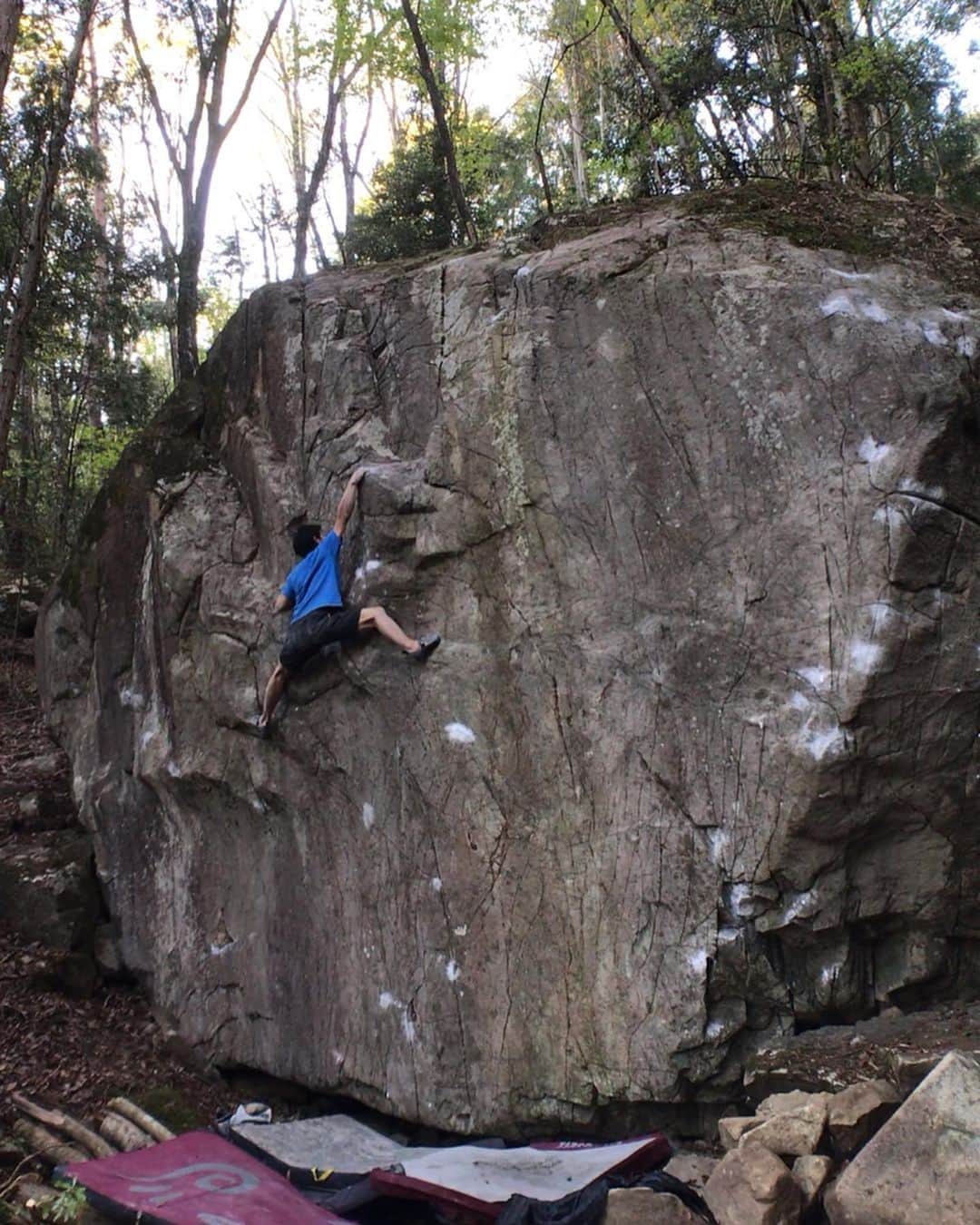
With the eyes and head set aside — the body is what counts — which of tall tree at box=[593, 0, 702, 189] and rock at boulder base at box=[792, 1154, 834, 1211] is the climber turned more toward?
the tall tree

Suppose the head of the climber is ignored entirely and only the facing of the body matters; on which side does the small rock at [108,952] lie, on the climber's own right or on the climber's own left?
on the climber's own left

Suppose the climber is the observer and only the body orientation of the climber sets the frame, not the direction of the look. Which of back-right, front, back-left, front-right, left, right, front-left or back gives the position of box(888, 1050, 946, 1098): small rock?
back-right

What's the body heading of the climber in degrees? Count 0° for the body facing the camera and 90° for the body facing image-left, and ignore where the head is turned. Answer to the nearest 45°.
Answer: approximately 180°

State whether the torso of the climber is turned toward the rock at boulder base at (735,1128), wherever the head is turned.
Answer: no

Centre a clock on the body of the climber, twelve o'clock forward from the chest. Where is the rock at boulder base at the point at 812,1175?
The rock at boulder base is roughly at 5 o'clock from the climber.

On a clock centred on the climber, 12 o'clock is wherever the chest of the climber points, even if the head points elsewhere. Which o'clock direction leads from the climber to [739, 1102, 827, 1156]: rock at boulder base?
The rock at boulder base is roughly at 5 o'clock from the climber.

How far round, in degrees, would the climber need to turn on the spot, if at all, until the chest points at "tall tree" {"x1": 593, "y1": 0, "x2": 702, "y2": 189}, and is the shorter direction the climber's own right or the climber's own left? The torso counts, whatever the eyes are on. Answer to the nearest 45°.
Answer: approximately 45° to the climber's own right

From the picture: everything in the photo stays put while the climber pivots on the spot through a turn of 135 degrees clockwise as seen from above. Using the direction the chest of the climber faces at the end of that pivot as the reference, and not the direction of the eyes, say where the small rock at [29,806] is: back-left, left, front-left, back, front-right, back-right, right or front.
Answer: back

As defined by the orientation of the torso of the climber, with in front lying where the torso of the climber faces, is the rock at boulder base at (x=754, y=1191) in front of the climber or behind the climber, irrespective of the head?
behind

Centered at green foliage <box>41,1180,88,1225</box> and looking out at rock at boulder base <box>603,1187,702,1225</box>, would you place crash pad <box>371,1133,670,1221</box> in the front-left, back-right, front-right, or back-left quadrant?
front-left

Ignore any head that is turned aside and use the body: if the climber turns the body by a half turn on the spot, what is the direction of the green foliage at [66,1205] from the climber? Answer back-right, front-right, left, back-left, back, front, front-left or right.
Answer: front-right

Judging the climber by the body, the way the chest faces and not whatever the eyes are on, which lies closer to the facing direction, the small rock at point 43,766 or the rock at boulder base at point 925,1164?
the small rock

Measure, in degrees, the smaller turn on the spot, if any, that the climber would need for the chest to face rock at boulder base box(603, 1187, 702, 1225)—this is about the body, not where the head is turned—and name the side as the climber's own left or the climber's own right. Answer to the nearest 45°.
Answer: approximately 180°
